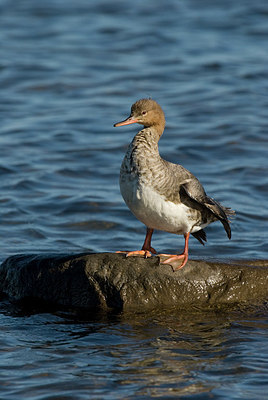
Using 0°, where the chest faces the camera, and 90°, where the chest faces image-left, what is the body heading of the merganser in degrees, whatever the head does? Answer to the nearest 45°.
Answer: approximately 45°
